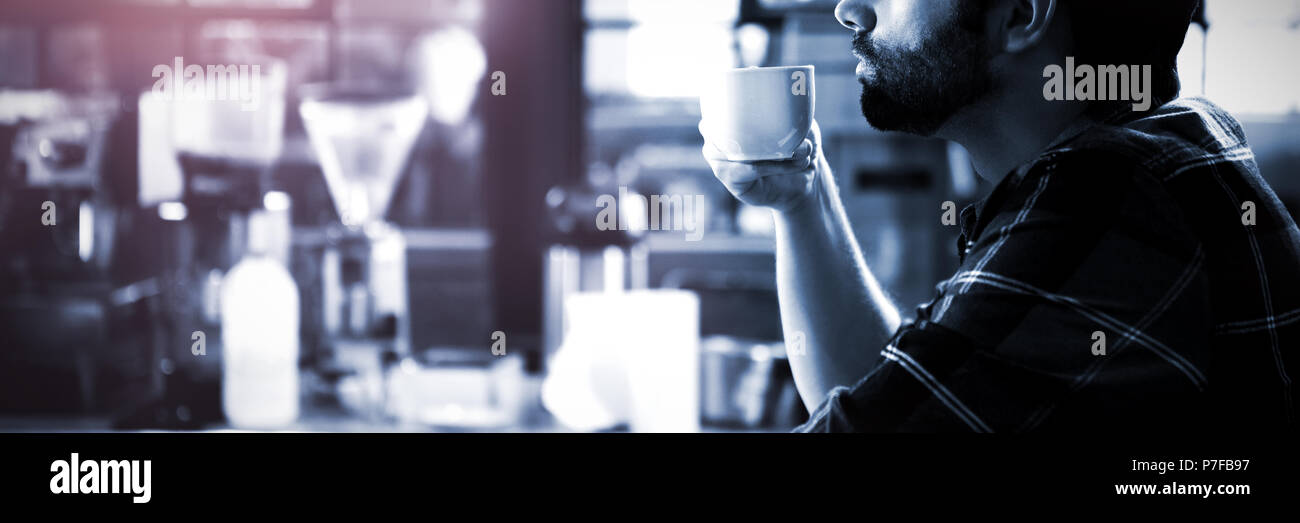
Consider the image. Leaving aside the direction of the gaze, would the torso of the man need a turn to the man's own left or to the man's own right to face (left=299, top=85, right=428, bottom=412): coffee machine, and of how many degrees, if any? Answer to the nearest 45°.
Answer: approximately 45° to the man's own right

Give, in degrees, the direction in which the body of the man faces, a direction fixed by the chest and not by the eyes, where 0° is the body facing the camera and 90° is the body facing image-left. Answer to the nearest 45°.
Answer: approximately 90°

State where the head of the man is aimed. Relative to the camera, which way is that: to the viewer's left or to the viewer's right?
to the viewer's left
